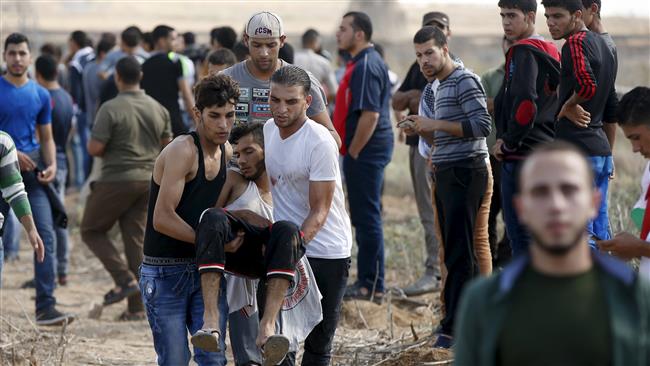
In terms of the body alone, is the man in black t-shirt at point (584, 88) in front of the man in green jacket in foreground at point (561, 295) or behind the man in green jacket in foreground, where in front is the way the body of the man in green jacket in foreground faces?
behind

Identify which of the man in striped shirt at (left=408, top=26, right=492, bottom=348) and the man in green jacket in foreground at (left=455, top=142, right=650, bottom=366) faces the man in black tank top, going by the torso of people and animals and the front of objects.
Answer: the man in striped shirt

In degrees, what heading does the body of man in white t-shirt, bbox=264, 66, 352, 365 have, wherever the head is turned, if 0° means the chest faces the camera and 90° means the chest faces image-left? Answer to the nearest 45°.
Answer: approximately 45°

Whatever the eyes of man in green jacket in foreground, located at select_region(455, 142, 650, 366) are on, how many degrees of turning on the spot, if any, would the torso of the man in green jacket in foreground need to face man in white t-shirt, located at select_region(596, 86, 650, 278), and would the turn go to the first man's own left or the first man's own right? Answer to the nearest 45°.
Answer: approximately 180°

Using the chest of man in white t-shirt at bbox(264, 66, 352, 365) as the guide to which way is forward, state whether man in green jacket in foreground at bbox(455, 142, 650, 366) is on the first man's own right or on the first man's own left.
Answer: on the first man's own left

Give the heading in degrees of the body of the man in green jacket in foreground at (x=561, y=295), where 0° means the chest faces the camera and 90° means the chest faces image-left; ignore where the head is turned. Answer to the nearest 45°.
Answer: approximately 0°

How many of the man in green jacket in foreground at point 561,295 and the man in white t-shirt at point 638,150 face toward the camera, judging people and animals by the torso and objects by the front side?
1
